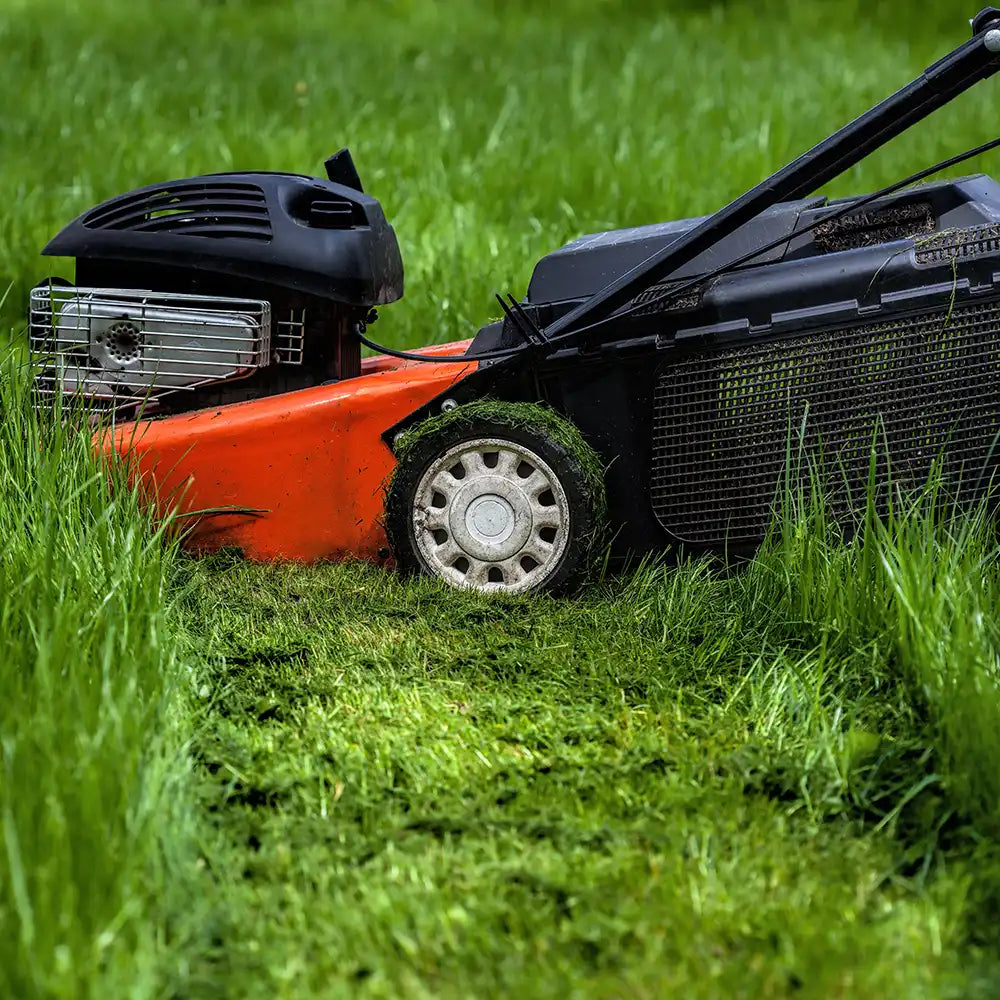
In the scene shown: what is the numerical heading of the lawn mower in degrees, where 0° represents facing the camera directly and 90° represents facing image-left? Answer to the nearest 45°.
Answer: approximately 90°
